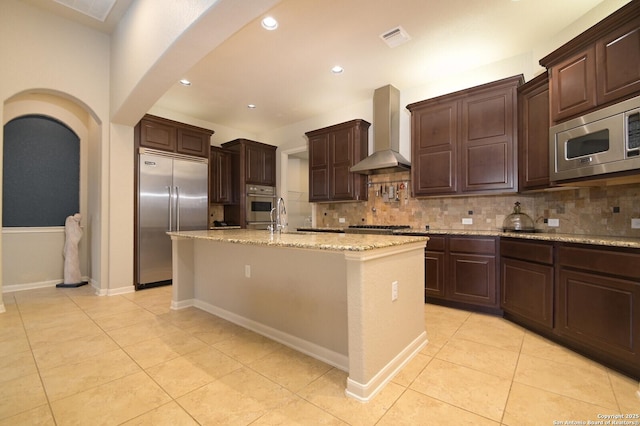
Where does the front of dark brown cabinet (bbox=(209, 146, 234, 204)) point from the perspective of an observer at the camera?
facing the viewer and to the right of the viewer

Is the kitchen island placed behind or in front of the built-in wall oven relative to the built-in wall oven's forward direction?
in front

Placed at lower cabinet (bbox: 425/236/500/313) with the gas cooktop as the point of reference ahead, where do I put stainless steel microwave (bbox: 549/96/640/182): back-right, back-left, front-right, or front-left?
back-left

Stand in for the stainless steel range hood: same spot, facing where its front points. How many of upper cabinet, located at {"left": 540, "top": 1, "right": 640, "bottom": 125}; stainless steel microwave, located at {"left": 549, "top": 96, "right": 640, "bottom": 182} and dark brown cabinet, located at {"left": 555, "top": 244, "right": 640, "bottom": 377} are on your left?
3

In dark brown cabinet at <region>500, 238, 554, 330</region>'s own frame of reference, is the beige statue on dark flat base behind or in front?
in front

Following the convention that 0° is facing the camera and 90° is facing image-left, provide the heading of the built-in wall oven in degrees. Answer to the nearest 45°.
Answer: approximately 315°

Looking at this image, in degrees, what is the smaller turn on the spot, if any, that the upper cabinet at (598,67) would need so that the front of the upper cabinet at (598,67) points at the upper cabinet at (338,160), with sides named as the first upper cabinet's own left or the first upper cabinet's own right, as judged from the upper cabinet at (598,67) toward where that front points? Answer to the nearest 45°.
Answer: approximately 45° to the first upper cabinet's own right

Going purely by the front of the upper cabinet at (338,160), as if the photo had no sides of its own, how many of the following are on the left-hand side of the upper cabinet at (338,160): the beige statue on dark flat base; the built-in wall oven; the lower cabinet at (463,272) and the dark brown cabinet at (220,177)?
1

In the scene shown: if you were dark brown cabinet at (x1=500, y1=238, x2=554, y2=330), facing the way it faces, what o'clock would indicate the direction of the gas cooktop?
The gas cooktop is roughly at 2 o'clock from the dark brown cabinet.

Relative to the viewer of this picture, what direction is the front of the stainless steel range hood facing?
facing the viewer and to the left of the viewer

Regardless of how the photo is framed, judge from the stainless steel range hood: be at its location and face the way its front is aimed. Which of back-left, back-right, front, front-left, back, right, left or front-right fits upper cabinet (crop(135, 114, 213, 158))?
front-right

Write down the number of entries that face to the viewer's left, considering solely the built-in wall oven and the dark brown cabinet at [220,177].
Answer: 0
